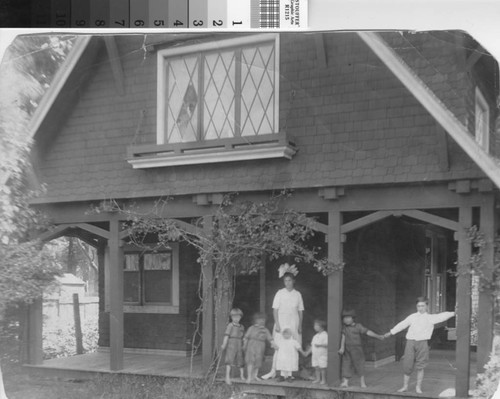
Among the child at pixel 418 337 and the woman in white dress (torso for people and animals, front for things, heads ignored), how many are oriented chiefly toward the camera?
2

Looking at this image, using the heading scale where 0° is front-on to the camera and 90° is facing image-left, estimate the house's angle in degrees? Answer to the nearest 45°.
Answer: approximately 0°

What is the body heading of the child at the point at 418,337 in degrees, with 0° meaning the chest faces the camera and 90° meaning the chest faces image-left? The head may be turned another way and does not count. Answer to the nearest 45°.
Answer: approximately 0°
